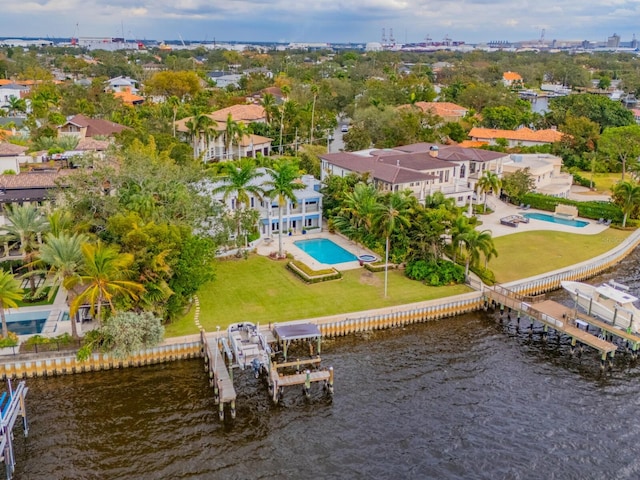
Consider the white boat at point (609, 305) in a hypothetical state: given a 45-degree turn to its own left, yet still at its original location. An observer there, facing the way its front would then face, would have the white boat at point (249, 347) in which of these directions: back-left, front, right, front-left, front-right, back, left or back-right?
front-left

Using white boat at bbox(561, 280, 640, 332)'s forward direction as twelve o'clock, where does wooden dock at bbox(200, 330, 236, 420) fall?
The wooden dock is roughly at 9 o'clock from the white boat.

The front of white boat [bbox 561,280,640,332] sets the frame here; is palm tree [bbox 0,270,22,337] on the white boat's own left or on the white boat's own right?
on the white boat's own left

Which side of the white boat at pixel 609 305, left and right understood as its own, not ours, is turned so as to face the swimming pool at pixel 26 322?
left

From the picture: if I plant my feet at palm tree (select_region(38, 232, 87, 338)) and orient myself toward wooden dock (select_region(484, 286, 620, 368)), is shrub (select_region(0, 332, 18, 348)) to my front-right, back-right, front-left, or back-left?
back-right

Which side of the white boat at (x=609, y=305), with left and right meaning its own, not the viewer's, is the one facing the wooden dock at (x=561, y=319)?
left

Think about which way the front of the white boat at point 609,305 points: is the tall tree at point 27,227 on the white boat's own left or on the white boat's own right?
on the white boat's own left

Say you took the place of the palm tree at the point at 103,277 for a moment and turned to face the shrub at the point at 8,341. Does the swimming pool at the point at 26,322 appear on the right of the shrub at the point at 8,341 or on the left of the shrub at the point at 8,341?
right

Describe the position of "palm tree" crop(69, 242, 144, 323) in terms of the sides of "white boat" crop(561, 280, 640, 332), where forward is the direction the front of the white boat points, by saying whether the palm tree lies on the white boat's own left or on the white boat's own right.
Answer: on the white boat's own left

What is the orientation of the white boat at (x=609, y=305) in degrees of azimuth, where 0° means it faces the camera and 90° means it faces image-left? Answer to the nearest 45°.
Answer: approximately 135°
